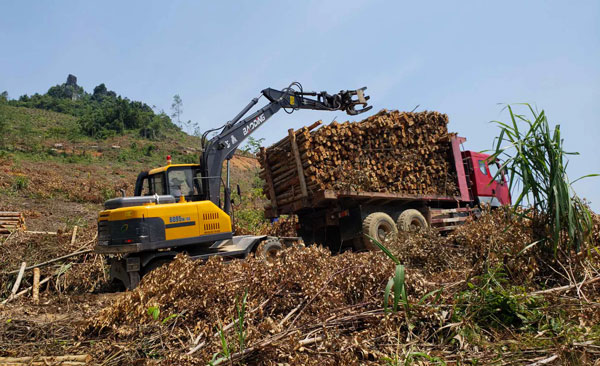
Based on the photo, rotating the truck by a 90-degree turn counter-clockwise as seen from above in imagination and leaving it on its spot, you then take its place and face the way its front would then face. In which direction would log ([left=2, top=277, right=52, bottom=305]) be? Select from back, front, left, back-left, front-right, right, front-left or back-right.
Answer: left

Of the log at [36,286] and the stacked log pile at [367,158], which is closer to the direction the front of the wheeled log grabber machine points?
the stacked log pile

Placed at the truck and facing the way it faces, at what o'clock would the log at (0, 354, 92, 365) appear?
The log is roughly at 5 o'clock from the truck.

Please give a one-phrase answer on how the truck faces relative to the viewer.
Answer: facing away from the viewer and to the right of the viewer

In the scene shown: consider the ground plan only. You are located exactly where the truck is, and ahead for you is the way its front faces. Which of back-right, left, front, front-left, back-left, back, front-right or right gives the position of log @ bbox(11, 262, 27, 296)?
back

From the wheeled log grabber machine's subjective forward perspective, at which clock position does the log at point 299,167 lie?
The log is roughly at 1 o'clock from the wheeled log grabber machine.

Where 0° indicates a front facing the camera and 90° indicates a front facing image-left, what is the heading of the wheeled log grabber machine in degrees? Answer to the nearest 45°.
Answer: approximately 225°

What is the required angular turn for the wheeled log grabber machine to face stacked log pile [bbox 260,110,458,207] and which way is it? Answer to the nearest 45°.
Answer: approximately 45° to its right

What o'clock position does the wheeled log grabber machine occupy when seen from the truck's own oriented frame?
The wheeled log grabber machine is roughly at 6 o'clock from the truck.

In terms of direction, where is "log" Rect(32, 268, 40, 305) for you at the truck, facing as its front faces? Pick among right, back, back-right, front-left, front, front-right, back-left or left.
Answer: back
